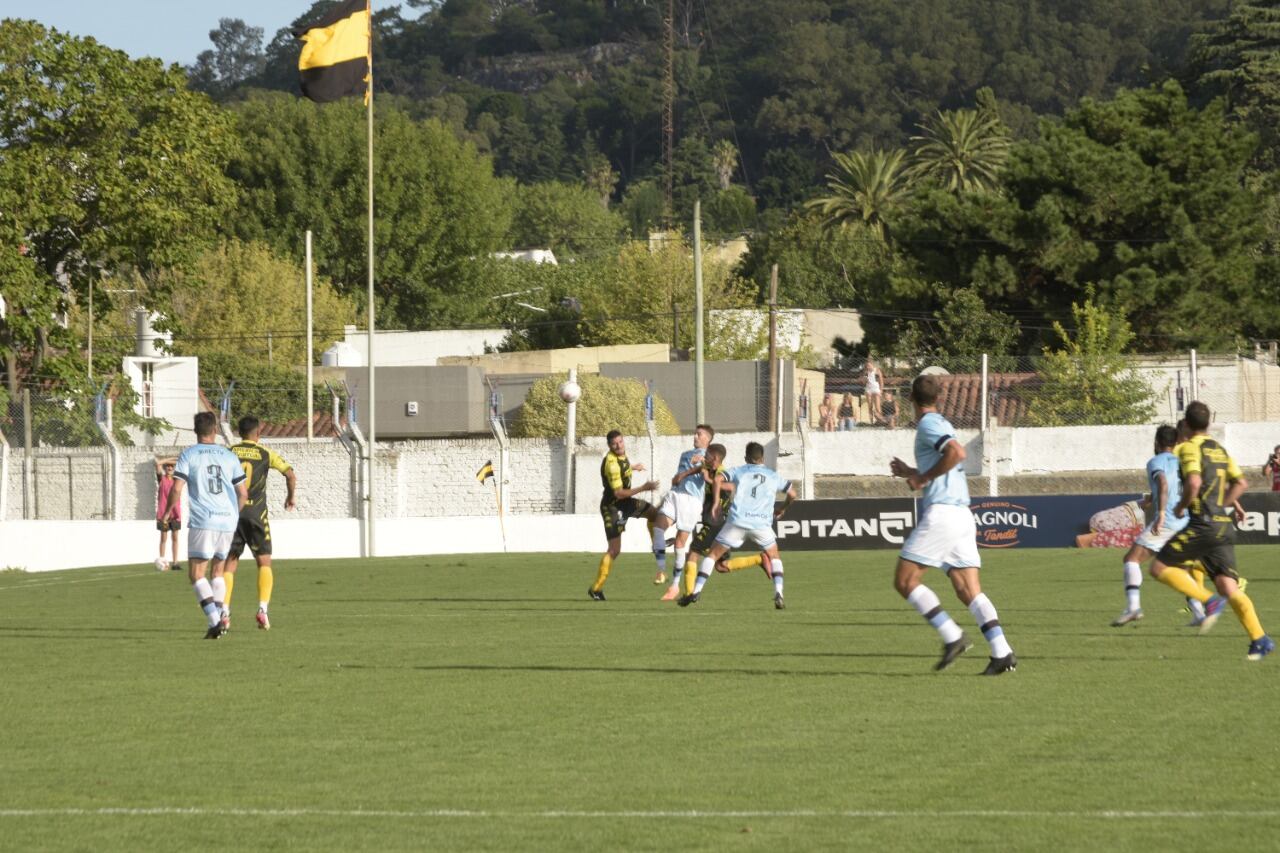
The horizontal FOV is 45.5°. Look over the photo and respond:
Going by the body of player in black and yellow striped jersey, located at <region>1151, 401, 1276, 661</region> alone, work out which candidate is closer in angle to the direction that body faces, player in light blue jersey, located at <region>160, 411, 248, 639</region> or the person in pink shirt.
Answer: the person in pink shirt

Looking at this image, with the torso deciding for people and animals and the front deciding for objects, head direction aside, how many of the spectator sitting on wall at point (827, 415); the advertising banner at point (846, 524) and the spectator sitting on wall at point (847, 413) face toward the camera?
3

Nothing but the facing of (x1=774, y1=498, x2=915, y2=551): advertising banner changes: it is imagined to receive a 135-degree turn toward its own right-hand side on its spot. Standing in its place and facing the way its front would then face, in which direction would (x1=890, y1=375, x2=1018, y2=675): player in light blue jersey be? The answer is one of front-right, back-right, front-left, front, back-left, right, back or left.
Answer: back-left

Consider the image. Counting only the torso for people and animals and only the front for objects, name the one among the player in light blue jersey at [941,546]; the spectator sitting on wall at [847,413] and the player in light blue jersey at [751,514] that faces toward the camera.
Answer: the spectator sitting on wall

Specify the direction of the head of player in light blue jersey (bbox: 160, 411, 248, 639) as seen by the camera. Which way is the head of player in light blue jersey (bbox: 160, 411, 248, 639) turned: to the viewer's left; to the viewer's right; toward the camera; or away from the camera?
away from the camera

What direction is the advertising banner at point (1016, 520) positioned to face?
toward the camera

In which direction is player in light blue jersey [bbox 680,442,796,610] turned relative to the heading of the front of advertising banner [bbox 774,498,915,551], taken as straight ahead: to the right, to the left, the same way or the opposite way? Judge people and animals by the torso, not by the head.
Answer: the opposite way

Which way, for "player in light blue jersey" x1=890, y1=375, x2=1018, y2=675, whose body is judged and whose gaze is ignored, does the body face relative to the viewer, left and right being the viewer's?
facing to the left of the viewer

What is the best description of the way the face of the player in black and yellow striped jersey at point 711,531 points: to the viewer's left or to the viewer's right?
to the viewer's left

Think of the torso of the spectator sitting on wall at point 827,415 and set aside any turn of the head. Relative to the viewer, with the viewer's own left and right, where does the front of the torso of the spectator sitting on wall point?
facing the viewer

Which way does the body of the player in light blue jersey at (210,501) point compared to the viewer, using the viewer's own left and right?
facing away from the viewer

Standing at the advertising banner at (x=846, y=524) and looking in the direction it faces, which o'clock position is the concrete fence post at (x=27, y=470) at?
The concrete fence post is roughly at 3 o'clock from the advertising banner.
